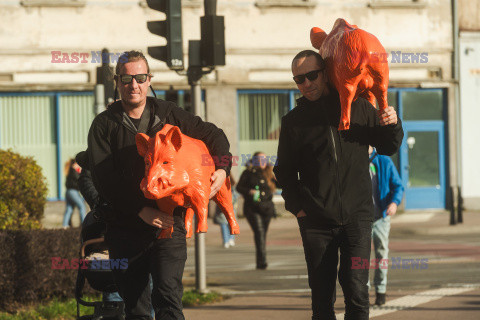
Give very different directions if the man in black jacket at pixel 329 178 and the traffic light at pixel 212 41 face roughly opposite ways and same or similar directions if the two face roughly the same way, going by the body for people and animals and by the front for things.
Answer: very different directions

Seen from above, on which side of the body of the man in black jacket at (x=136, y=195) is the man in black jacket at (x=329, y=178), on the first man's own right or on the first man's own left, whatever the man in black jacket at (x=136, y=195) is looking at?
on the first man's own left

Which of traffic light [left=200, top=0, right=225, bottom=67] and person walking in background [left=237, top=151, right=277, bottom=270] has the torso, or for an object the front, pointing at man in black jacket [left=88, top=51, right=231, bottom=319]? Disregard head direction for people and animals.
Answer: the person walking in background

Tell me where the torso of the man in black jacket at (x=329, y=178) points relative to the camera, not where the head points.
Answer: toward the camera

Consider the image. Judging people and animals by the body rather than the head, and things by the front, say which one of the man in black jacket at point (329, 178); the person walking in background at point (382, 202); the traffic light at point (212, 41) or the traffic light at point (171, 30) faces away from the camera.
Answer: the traffic light at point (212, 41)

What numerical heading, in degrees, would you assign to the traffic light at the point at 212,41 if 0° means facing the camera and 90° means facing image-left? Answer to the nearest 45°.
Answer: approximately 180°

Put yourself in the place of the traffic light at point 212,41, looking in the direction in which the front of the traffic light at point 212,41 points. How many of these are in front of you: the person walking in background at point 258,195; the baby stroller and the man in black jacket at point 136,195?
1

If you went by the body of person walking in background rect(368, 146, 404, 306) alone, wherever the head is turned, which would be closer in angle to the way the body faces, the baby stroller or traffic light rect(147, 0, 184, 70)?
the baby stroller

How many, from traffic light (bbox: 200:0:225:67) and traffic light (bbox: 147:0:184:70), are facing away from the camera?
1

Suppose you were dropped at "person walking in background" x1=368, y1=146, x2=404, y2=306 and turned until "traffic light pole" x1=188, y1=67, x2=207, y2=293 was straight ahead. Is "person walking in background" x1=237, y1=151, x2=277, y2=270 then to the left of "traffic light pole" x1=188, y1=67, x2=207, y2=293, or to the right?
right

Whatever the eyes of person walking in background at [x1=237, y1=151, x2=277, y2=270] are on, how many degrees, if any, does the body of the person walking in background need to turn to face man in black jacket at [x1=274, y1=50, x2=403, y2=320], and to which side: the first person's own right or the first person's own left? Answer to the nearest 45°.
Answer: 0° — they already face them

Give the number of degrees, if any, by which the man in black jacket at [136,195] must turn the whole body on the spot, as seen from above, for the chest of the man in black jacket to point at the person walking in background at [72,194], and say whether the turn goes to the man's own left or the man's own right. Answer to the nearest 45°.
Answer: approximately 180°
